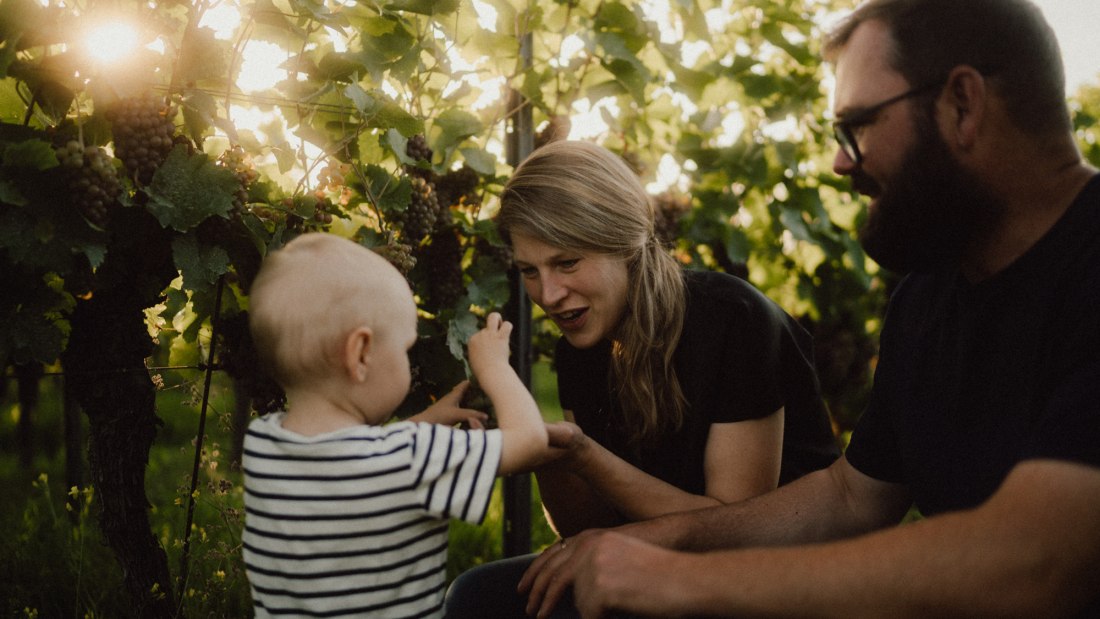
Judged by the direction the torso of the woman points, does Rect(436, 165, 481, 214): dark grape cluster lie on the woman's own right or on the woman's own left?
on the woman's own right

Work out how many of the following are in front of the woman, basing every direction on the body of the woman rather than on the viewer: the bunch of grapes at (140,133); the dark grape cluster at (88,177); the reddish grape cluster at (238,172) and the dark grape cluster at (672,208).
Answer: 3

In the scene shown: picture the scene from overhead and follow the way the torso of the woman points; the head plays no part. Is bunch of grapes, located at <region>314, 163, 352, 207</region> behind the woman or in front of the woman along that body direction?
in front

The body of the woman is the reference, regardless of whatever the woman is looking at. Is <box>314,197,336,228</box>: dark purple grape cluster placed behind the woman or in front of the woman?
in front

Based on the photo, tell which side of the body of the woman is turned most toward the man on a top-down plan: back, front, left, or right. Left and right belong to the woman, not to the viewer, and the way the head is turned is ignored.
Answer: left

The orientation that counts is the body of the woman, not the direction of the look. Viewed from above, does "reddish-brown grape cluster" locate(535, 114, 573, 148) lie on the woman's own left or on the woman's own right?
on the woman's own right

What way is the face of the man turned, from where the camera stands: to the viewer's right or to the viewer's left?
to the viewer's left

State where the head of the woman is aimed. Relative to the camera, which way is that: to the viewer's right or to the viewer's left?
to the viewer's left

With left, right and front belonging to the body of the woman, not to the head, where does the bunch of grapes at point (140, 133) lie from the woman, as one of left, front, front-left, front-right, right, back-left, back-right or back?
front

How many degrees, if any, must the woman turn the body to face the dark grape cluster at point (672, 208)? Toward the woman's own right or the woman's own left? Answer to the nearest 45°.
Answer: approximately 135° to the woman's own right

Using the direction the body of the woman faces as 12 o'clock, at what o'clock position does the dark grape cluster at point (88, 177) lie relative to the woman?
The dark grape cluster is roughly at 2 o'clock from the woman.
